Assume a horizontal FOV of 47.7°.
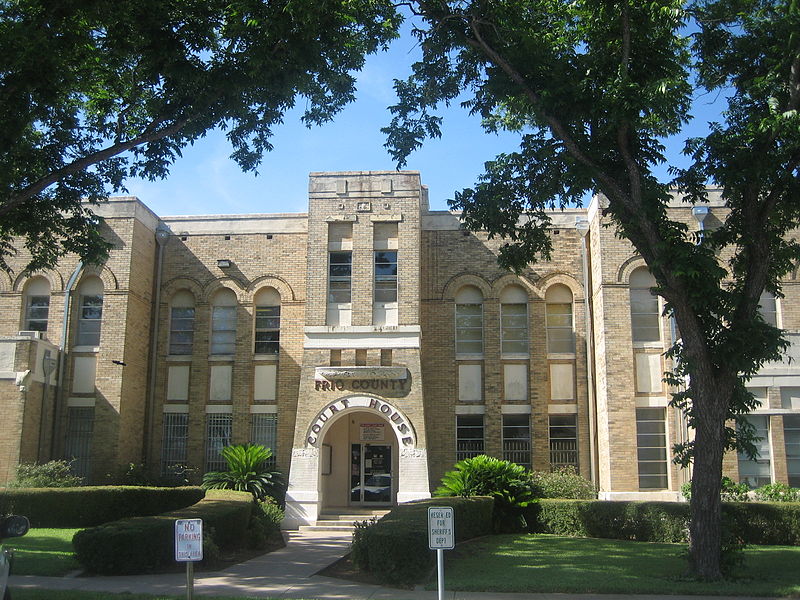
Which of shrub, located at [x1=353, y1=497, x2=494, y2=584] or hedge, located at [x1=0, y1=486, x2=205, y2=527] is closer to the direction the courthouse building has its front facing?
the shrub

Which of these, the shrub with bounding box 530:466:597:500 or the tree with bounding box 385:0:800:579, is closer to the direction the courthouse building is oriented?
the tree

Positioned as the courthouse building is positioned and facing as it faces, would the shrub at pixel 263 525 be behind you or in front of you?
in front

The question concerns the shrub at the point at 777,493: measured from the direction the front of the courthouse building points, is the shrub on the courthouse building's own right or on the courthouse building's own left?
on the courthouse building's own left

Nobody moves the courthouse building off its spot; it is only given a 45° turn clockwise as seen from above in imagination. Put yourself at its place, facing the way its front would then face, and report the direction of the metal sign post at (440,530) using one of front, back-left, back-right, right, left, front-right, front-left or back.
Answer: front-left

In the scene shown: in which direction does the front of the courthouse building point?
toward the camera

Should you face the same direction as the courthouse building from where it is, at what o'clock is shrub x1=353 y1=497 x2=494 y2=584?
The shrub is roughly at 12 o'clock from the courthouse building.

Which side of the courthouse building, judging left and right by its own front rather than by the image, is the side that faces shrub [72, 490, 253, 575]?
front

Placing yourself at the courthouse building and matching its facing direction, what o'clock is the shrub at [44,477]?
The shrub is roughly at 2 o'clock from the courthouse building.

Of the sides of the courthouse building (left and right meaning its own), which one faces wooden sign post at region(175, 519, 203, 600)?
front

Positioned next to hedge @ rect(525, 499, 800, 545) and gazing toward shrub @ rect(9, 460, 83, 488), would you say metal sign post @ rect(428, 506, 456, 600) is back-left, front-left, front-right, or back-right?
front-left

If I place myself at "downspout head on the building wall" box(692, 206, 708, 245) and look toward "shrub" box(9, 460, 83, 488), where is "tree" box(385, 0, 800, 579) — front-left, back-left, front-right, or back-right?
front-left

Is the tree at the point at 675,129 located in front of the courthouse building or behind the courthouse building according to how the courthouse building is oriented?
in front

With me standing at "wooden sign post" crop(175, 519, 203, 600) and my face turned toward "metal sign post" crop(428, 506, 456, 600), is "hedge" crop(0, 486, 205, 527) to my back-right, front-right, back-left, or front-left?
back-left
